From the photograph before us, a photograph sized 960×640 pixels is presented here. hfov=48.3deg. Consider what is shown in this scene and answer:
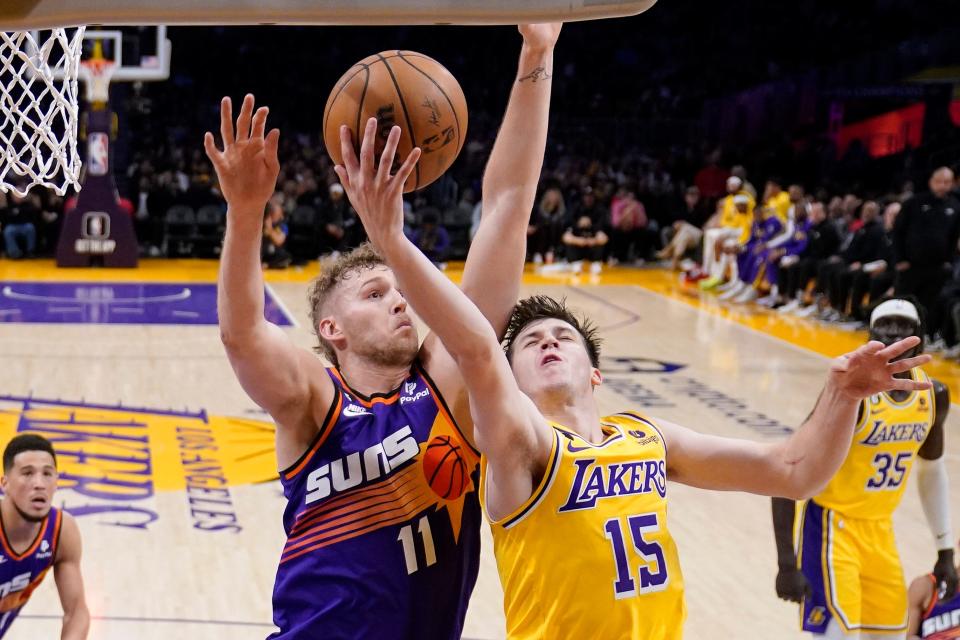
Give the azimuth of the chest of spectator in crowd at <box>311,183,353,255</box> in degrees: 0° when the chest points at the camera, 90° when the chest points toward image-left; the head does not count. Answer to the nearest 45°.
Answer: approximately 0°

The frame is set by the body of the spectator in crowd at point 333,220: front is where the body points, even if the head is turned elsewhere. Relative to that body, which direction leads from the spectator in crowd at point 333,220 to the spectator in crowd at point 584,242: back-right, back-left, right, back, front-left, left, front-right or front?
left

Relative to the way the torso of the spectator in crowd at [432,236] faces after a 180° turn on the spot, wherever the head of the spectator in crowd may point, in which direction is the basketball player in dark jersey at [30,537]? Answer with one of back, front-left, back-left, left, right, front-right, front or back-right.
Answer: back

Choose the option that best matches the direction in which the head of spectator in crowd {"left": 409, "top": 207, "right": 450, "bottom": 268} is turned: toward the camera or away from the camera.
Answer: toward the camera

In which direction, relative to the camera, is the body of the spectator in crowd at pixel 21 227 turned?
toward the camera

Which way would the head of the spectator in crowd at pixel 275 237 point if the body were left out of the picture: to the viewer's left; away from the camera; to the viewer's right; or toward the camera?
toward the camera

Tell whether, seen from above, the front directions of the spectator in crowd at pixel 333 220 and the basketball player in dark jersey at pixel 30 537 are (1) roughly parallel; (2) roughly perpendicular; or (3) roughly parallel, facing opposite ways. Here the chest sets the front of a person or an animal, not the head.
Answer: roughly parallel

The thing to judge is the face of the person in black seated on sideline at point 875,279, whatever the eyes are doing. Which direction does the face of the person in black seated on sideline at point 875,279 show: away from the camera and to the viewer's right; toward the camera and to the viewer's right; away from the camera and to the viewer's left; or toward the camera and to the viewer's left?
toward the camera and to the viewer's left

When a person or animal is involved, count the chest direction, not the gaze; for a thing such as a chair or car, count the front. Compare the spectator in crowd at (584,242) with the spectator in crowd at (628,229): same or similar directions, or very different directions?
same or similar directions

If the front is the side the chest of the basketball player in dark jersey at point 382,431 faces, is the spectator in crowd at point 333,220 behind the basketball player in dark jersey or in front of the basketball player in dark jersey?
behind

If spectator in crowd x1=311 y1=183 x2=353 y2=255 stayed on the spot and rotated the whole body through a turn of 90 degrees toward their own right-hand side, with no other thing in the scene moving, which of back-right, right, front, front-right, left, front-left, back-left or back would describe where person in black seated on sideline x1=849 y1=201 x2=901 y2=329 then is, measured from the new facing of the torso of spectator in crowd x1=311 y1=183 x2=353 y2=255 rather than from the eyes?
back-left

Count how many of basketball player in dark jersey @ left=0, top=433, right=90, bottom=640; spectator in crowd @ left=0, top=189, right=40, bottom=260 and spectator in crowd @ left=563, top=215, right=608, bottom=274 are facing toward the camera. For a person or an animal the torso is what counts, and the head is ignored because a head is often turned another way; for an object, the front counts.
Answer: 3

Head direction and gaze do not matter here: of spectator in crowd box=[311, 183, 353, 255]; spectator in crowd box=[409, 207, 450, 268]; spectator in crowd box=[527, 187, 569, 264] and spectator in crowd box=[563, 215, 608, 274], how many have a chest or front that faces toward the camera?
4

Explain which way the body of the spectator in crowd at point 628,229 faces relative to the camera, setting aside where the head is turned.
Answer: toward the camera
